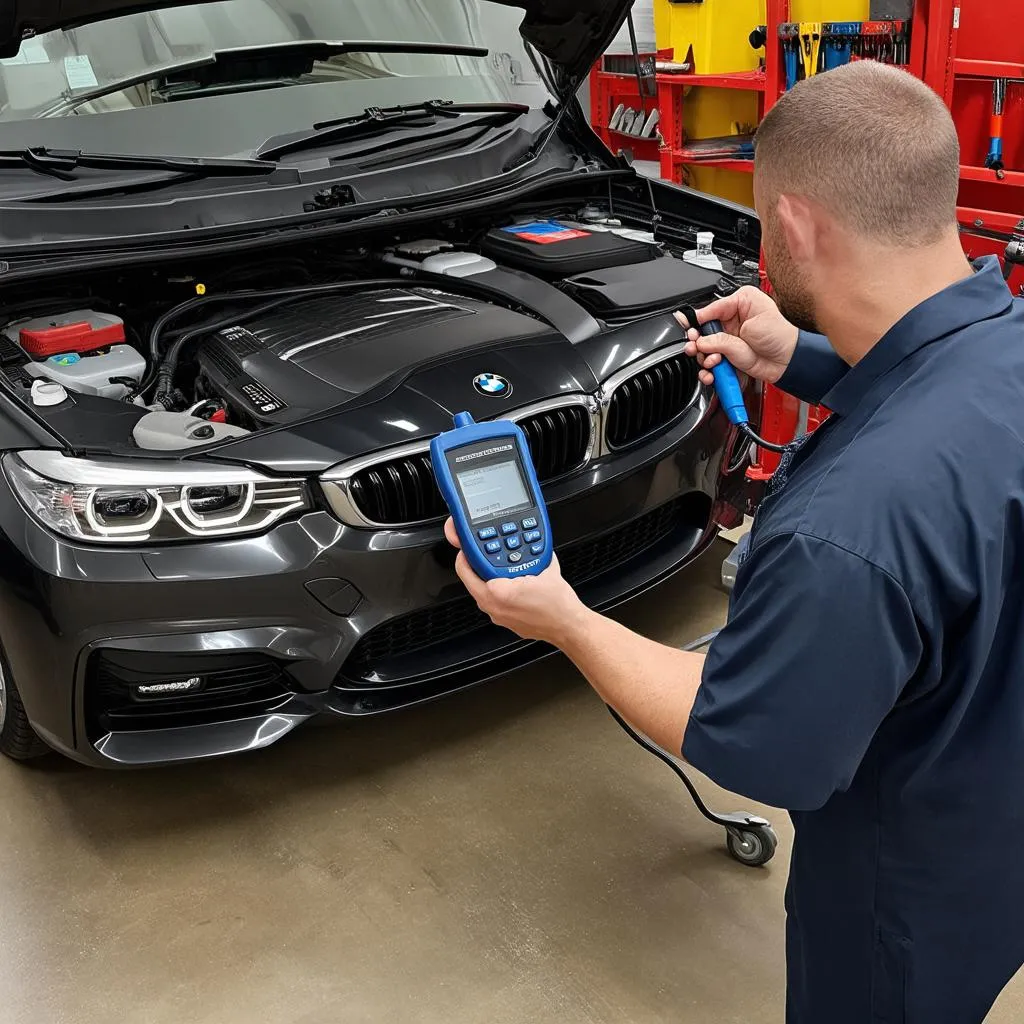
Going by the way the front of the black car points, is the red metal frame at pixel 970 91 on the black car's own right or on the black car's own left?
on the black car's own left

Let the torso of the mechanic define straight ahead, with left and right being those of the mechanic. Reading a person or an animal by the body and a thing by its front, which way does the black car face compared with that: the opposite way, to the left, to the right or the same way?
the opposite way

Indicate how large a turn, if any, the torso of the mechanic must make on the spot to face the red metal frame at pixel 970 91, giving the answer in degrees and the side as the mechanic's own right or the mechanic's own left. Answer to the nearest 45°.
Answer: approximately 45° to the mechanic's own right

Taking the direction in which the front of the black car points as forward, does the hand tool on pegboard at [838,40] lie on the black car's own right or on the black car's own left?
on the black car's own left

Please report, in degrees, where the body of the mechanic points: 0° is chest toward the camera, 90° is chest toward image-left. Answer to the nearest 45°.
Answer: approximately 135°

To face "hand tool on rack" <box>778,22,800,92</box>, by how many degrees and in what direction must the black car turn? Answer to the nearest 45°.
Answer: approximately 90° to its left

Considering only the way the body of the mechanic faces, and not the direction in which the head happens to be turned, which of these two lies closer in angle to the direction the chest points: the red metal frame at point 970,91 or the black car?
the black car

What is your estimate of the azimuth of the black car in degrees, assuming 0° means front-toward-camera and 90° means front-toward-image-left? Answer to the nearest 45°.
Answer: approximately 315°

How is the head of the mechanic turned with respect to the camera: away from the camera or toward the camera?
away from the camera
